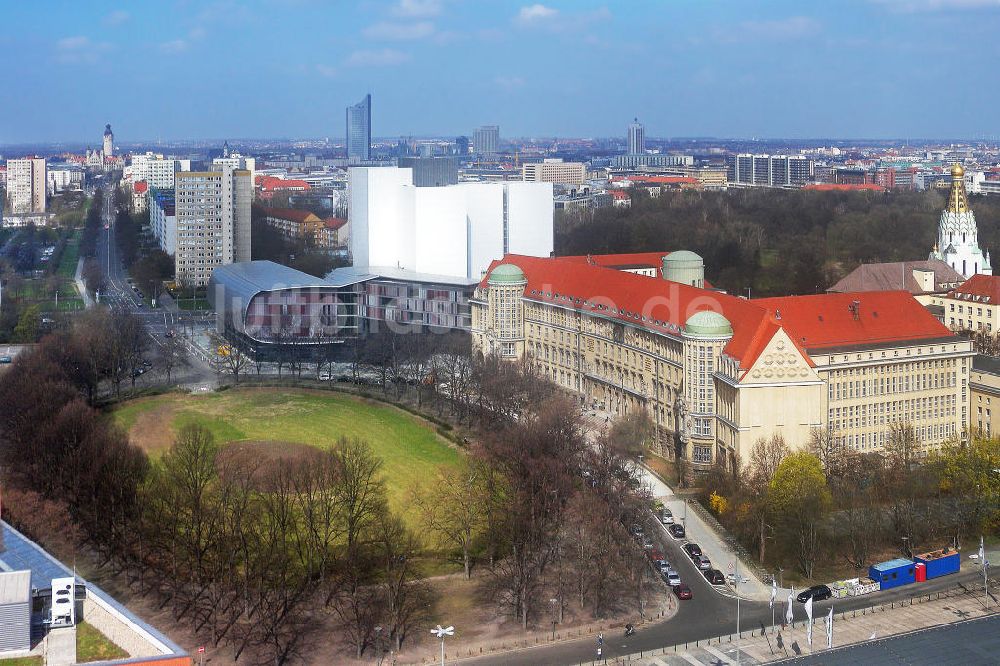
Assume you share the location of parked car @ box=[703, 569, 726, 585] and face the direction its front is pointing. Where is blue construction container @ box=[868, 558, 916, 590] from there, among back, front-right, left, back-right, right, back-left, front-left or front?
back-right

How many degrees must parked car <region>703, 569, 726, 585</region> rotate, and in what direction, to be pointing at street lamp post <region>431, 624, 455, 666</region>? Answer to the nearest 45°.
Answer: approximately 90° to its left

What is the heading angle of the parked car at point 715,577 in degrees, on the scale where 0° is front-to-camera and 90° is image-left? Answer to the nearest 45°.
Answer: approximately 135°

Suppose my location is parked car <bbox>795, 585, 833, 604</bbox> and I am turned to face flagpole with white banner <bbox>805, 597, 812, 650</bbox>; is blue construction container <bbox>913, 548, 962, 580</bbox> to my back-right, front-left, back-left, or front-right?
back-left

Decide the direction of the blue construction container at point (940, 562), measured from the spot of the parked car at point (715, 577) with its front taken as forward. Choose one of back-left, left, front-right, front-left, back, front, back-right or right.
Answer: back-right

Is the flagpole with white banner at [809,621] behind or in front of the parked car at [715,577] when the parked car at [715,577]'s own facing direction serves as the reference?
behind
